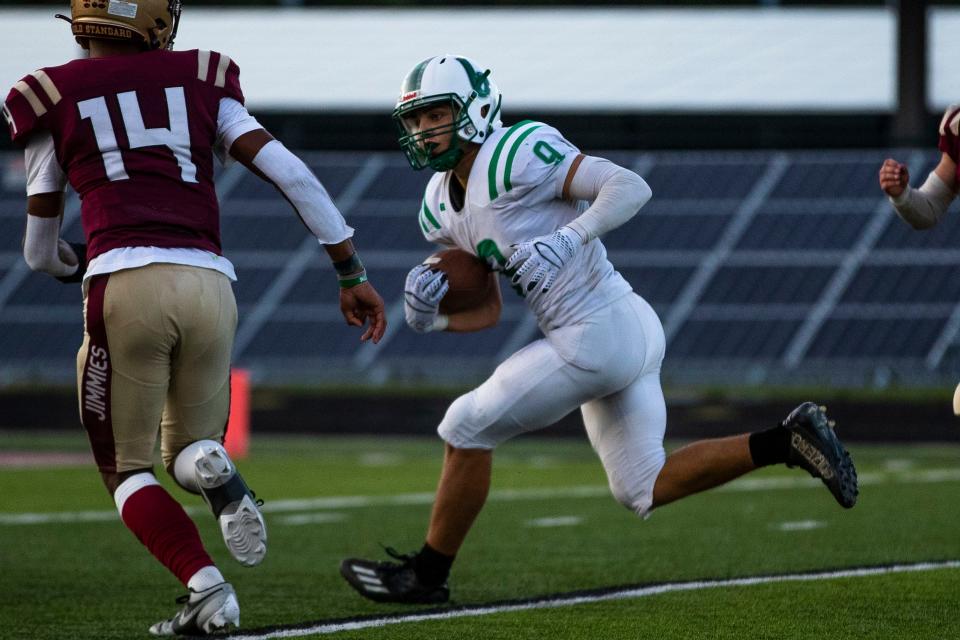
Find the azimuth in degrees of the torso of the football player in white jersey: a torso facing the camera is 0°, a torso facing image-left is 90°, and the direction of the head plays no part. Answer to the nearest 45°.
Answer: approximately 45°

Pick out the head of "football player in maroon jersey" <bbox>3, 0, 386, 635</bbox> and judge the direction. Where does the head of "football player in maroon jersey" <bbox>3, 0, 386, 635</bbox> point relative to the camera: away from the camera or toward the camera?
away from the camera

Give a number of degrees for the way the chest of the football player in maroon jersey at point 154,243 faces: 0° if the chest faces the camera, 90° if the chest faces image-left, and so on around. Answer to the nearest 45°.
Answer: approximately 180°

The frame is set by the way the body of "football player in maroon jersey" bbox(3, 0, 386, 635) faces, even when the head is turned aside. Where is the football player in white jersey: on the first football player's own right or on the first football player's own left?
on the first football player's own right

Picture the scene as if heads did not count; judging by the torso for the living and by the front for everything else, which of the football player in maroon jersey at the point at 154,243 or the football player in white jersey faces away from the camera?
the football player in maroon jersey

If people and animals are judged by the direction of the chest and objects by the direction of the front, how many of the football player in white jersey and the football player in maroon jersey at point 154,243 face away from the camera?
1

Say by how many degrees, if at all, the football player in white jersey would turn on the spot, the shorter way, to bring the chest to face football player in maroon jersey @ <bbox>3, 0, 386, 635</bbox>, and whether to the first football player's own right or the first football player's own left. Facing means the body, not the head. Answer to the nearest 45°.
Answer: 0° — they already face them

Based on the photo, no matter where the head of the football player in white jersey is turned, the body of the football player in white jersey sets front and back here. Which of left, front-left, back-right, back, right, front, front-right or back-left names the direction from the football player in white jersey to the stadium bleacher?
back-right

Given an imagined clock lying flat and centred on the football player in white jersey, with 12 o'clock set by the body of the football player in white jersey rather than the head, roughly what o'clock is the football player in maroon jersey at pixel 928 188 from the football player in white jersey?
The football player in maroon jersey is roughly at 7 o'clock from the football player in white jersey.
